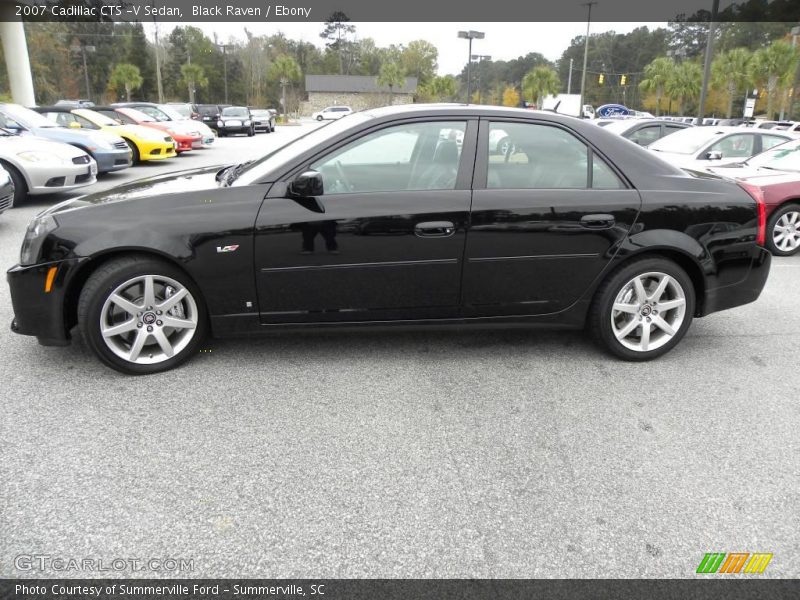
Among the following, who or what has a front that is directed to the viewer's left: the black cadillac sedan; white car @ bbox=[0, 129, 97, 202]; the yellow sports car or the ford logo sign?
the black cadillac sedan

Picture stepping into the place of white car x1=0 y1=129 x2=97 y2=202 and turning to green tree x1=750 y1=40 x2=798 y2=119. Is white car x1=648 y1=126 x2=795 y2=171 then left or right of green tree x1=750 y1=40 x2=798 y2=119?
right

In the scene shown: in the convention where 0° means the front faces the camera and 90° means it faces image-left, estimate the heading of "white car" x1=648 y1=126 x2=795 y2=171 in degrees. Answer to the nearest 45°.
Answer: approximately 45°

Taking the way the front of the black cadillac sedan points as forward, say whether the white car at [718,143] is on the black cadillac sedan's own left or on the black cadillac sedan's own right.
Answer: on the black cadillac sedan's own right

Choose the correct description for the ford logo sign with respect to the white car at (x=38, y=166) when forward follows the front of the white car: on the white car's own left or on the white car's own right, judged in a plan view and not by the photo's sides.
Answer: on the white car's own left

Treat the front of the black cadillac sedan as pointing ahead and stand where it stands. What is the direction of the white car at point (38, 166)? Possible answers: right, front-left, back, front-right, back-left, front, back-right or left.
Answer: front-right

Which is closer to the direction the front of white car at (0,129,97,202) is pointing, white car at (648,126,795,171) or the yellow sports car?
the white car

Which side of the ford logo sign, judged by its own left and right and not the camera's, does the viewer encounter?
front

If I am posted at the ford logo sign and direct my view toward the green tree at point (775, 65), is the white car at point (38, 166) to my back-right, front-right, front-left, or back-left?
back-right

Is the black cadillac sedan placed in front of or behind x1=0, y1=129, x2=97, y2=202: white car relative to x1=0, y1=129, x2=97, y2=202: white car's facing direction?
in front

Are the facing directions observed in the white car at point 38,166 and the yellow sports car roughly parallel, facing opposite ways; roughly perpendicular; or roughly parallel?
roughly parallel

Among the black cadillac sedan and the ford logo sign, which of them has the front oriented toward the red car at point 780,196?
the ford logo sign

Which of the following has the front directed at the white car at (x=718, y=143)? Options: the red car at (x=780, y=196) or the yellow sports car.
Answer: the yellow sports car

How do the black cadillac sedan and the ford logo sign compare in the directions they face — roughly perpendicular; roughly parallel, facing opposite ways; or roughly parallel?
roughly perpendicular

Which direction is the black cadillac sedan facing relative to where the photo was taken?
to the viewer's left

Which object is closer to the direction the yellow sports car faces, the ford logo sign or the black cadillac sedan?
the black cadillac sedan

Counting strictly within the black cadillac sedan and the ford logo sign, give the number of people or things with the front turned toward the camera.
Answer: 1

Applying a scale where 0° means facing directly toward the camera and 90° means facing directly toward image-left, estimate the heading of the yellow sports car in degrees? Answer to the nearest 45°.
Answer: approximately 315°

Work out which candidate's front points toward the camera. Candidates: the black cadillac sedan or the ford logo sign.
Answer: the ford logo sign
